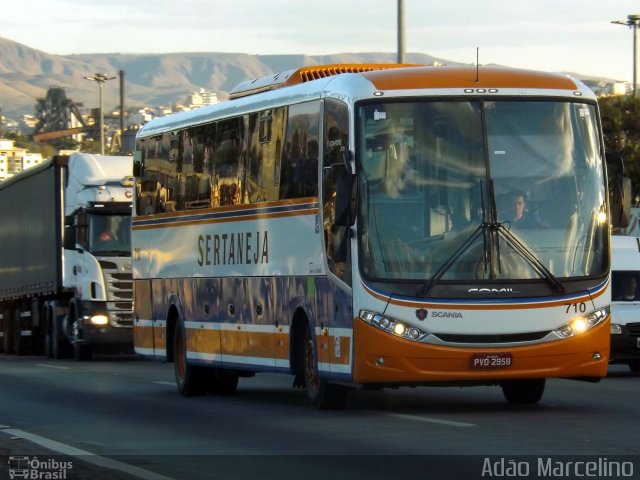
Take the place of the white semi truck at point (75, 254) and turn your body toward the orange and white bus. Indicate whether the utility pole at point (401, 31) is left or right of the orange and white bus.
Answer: left

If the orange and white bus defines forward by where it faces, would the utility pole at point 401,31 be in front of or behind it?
behind
